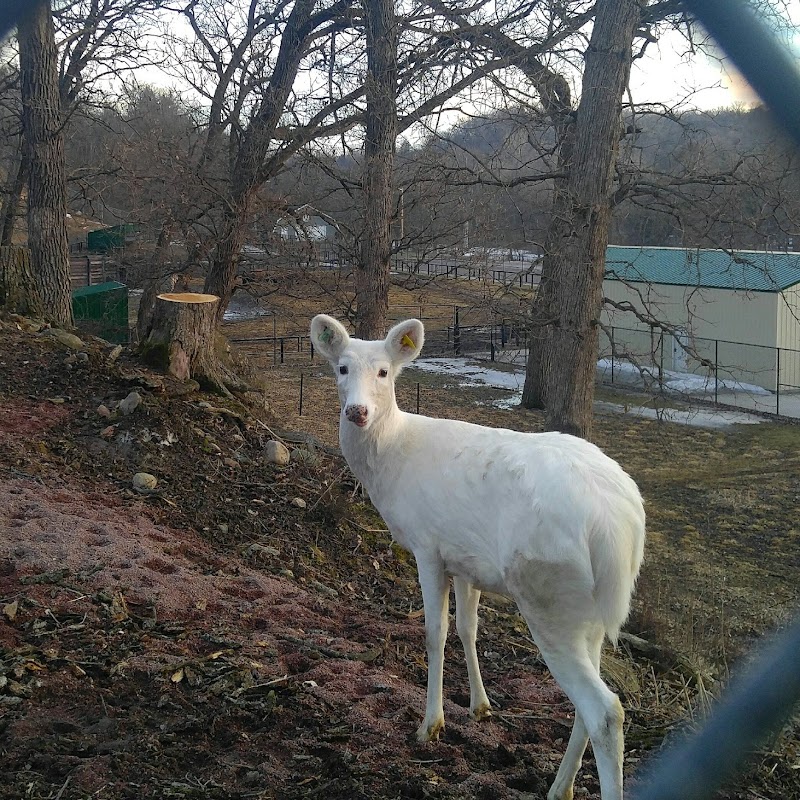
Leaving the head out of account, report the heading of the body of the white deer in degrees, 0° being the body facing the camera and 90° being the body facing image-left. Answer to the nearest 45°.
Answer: approximately 135°

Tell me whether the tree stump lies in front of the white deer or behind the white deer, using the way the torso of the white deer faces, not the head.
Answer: in front
